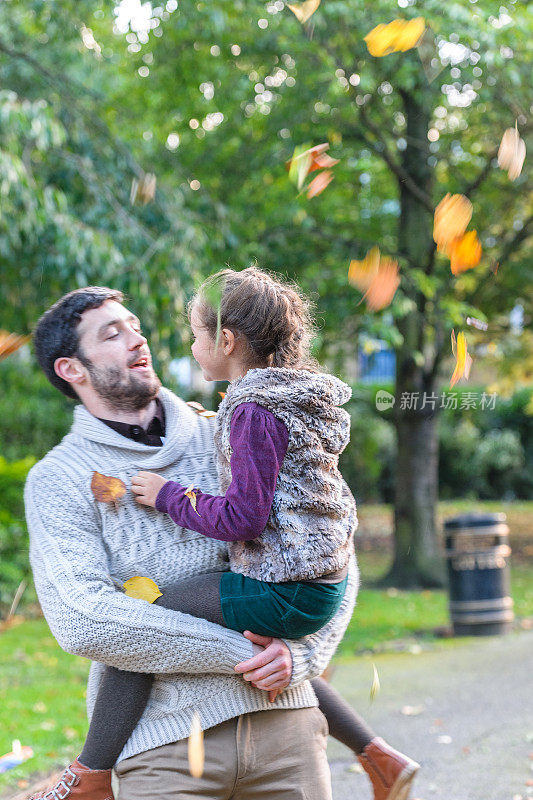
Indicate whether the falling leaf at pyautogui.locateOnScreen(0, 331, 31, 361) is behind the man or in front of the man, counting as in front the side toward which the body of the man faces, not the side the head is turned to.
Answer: behind

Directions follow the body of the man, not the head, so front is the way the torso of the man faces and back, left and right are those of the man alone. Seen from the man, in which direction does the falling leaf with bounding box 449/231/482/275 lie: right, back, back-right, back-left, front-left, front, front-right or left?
left

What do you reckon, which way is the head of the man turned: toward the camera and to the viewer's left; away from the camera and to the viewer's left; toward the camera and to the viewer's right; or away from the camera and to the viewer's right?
toward the camera and to the viewer's right

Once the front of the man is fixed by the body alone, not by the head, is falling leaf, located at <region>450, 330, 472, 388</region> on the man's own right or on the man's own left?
on the man's own left

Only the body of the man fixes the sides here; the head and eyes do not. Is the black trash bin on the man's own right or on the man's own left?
on the man's own left

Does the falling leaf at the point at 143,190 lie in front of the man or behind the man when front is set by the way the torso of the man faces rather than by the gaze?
behind

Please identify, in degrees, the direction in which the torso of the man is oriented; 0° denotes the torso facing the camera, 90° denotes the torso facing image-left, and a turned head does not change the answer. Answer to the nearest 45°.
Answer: approximately 315°

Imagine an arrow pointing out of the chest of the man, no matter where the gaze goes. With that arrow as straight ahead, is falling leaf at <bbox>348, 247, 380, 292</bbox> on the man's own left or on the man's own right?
on the man's own left

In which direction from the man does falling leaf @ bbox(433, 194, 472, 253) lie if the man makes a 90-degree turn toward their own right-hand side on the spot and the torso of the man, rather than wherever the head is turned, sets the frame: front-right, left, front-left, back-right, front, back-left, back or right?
back

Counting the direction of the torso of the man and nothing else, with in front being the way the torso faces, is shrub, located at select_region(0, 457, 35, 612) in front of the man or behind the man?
behind

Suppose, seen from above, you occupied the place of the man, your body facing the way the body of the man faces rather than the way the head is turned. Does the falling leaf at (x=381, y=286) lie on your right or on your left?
on your left
